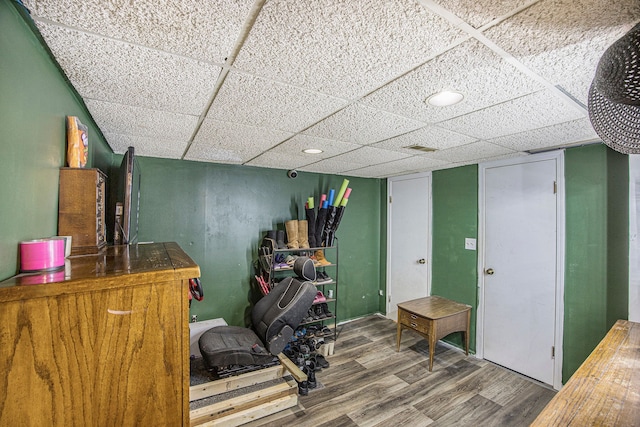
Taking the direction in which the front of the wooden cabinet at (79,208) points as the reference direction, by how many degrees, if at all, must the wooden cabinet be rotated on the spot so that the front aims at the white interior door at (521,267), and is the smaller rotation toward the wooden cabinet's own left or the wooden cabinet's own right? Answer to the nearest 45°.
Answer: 0° — it already faces it

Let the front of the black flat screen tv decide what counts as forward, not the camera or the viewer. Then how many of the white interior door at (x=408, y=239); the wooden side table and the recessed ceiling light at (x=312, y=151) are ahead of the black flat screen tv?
3

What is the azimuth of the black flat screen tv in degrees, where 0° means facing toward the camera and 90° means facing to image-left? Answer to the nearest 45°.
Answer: approximately 270°

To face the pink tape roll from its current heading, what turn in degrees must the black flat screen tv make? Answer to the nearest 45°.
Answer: approximately 90° to its right
